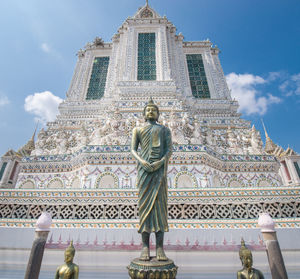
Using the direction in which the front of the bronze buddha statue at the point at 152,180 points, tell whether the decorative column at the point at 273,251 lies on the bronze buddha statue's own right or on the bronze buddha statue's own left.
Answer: on the bronze buddha statue's own left

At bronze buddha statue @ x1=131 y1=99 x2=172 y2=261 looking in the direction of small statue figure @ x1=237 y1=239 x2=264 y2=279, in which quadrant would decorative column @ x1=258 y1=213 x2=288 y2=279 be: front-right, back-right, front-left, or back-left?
front-left

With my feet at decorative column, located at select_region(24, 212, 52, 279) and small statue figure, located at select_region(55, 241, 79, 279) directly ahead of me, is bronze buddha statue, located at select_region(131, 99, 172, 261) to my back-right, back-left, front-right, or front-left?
front-left

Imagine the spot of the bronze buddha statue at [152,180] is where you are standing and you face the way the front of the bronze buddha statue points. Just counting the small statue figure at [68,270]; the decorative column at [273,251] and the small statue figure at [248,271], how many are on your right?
1

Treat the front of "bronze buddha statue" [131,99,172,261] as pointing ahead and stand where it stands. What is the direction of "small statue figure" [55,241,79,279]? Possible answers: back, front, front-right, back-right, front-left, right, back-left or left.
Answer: right

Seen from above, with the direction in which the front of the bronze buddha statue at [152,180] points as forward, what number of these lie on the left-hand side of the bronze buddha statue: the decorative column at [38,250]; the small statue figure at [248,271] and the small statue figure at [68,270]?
1

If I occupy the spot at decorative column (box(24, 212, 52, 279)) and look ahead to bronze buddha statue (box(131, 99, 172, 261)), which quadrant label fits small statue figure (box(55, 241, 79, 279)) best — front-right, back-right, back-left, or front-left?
front-right

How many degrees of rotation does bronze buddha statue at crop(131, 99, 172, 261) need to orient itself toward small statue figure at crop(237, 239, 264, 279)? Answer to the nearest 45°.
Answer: approximately 90° to its left

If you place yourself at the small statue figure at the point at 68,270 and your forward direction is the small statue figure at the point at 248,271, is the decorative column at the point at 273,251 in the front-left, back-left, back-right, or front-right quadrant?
front-left

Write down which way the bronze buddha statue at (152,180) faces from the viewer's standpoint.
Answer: facing the viewer
